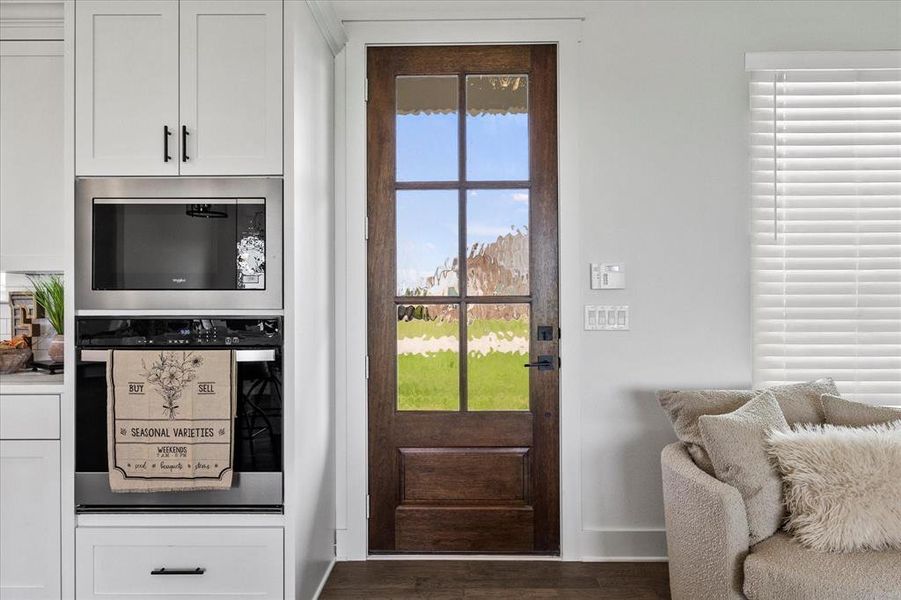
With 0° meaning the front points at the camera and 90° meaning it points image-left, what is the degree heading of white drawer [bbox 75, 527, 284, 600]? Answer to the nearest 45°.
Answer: approximately 0°

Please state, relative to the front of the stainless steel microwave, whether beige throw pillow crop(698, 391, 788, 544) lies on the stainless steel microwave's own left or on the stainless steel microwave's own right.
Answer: on the stainless steel microwave's own left

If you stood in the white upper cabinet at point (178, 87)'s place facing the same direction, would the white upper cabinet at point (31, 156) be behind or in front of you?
behind

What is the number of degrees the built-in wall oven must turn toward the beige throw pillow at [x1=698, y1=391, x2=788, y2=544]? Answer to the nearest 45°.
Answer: approximately 45° to its left

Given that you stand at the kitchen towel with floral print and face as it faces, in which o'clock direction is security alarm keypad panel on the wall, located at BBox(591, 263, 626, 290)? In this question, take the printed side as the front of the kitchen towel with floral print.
The security alarm keypad panel on the wall is roughly at 9 o'clock from the kitchen towel with floral print.

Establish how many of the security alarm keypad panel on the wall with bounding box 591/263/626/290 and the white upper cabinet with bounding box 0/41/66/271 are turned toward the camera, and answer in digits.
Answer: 2

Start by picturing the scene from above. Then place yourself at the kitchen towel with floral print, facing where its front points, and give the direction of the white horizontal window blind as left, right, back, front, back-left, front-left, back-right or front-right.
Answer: left

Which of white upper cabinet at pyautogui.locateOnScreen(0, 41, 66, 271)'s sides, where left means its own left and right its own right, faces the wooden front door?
left

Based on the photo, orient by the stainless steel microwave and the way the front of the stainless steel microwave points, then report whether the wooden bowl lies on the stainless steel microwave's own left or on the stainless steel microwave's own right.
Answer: on the stainless steel microwave's own right

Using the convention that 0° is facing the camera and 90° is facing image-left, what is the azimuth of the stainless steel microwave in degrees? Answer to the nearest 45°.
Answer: approximately 0°
